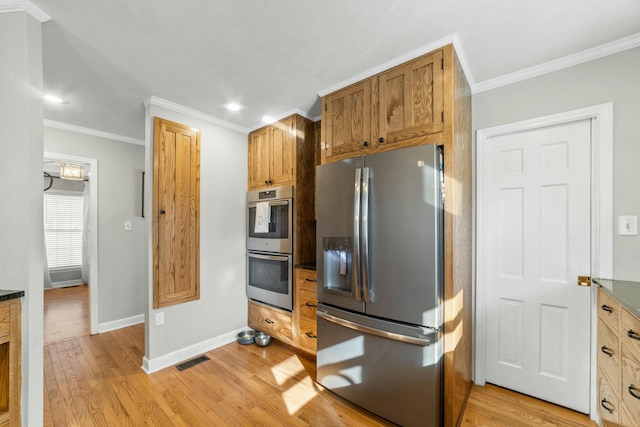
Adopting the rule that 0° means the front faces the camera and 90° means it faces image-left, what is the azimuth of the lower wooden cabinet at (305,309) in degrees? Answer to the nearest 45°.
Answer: approximately 45°

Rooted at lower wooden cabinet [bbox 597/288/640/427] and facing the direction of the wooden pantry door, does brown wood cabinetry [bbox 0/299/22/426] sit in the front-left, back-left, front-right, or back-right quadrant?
front-left

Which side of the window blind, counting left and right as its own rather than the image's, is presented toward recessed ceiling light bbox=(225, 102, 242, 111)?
front

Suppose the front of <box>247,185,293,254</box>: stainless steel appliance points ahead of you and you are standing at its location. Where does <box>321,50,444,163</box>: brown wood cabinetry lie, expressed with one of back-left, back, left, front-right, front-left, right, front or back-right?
left

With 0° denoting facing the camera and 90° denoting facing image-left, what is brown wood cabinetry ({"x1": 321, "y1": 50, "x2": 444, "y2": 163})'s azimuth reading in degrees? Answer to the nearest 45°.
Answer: approximately 45°

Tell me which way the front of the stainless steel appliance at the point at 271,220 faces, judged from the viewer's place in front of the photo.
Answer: facing the viewer and to the left of the viewer

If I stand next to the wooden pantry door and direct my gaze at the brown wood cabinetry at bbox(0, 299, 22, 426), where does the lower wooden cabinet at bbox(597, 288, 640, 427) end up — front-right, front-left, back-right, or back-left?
front-left

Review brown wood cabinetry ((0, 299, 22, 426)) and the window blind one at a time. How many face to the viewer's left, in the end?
0

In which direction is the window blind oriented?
toward the camera

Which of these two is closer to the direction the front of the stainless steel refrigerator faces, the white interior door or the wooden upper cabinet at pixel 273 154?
the wooden upper cabinet

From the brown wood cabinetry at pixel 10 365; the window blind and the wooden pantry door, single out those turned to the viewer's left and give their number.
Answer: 0

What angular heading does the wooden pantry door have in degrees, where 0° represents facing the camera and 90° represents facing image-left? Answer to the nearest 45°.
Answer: approximately 315°
